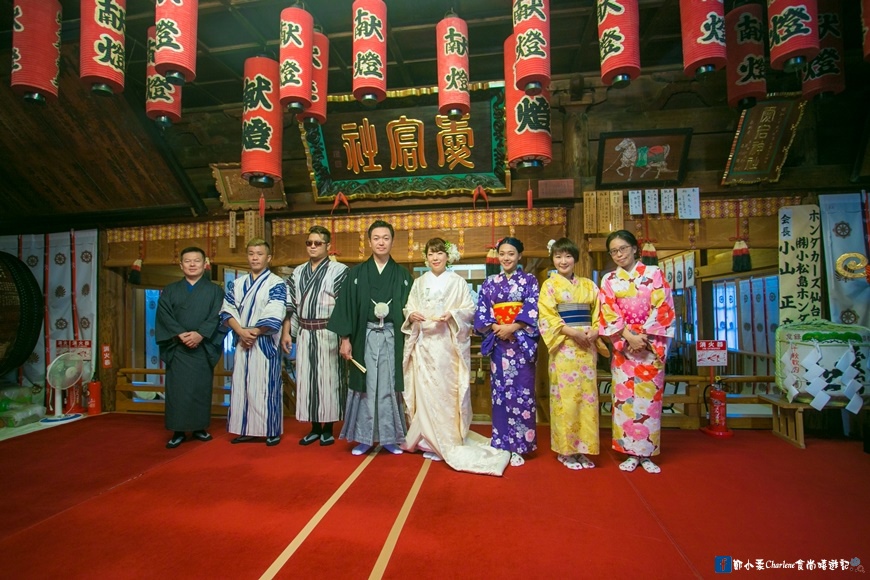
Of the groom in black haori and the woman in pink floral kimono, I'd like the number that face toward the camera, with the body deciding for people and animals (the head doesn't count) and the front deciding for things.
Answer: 2

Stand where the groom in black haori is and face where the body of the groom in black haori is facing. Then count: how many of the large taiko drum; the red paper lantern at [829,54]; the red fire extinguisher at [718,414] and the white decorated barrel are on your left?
3

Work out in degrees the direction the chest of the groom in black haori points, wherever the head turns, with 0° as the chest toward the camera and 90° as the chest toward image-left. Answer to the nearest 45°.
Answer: approximately 0°

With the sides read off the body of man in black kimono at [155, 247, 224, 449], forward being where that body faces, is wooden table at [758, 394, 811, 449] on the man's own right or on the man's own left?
on the man's own left

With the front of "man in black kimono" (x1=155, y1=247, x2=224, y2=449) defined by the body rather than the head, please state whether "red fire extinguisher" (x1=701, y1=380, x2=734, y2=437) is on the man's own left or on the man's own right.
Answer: on the man's own left
